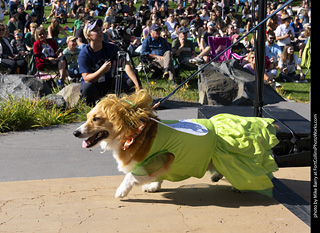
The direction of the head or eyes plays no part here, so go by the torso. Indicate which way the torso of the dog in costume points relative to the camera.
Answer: to the viewer's left

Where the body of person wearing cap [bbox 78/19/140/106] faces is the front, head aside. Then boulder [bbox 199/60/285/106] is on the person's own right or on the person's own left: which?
on the person's own left

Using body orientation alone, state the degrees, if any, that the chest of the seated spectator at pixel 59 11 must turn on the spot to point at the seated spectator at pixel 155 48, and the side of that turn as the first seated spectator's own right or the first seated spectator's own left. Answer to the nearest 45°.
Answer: approximately 45° to the first seated spectator's own left

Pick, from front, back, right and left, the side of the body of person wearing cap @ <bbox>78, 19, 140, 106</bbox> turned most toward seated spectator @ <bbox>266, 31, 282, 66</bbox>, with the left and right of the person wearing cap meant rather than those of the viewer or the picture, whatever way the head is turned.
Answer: left

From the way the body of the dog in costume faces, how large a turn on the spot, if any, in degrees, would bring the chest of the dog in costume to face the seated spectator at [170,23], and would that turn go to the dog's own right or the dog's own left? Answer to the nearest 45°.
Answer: approximately 90° to the dog's own right

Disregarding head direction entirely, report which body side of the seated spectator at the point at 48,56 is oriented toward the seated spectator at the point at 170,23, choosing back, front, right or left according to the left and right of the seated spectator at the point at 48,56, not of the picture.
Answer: left

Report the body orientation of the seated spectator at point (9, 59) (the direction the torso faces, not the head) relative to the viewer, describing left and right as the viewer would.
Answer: facing the viewer and to the right of the viewer
